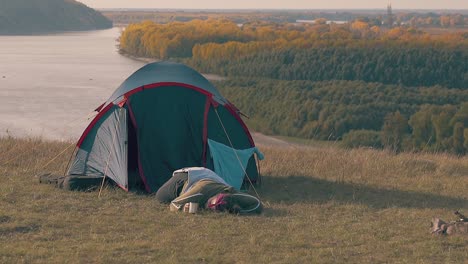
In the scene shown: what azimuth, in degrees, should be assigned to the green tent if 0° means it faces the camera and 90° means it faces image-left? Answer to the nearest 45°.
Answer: approximately 0°

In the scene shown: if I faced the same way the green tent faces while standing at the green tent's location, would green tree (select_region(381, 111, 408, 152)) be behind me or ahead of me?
behind
